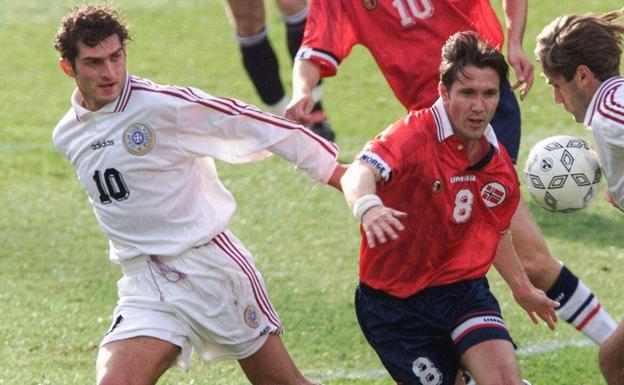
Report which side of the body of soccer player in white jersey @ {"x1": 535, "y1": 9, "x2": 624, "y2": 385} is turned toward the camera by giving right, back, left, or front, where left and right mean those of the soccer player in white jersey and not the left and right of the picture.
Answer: left

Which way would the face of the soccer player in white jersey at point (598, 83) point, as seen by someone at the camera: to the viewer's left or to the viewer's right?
to the viewer's left

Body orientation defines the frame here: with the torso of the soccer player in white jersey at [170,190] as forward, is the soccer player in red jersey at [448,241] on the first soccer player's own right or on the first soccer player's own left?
on the first soccer player's own left

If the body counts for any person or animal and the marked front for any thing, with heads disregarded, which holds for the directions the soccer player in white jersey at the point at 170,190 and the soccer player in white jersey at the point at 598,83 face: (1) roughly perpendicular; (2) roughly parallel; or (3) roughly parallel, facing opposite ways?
roughly perpendicular
